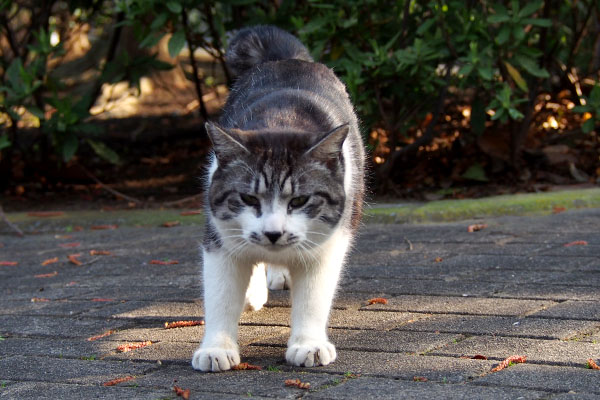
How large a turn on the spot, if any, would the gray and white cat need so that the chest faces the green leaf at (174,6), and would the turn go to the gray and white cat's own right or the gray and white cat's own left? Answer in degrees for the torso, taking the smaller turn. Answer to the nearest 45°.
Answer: approximately 180°

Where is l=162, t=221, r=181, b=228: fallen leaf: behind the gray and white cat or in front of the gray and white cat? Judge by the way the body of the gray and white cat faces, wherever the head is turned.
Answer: behind

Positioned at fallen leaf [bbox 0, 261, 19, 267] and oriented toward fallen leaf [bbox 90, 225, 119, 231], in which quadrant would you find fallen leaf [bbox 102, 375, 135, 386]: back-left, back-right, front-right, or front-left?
back-right

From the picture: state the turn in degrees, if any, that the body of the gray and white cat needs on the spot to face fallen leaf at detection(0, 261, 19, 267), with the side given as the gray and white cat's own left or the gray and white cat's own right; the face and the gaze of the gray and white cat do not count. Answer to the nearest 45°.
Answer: approximately 135° to the gray and white cat's own right

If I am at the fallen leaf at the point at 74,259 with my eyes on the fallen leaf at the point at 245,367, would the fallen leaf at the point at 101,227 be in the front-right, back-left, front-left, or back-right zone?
back-left

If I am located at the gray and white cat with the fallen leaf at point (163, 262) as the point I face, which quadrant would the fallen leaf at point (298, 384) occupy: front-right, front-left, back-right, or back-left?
back-left

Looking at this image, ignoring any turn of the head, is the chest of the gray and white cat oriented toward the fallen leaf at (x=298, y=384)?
yes

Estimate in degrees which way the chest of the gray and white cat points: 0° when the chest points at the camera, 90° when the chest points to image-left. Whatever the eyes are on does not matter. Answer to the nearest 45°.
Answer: approximately 0°

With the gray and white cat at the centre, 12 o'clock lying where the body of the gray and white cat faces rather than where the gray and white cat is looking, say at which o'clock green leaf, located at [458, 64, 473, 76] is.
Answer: The green leaf is roughly at 7 o'clock from the gray and white cat.

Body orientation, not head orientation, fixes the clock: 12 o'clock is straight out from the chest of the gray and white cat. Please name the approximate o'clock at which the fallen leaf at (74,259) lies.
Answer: The fallen leaf is roughly at 5 o'clock from the gray and white cat.

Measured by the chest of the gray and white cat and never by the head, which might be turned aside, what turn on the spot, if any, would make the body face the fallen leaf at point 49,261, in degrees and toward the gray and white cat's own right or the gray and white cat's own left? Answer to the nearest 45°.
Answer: approximately 135° to the gray and white cat's own right

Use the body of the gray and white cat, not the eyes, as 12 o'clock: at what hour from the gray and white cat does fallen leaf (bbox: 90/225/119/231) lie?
The fallen leaf is roughly at 5 o'clock from the gray and white cat.

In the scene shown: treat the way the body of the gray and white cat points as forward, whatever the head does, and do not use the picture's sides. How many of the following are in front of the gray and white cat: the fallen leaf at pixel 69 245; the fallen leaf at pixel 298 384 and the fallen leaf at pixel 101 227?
1
